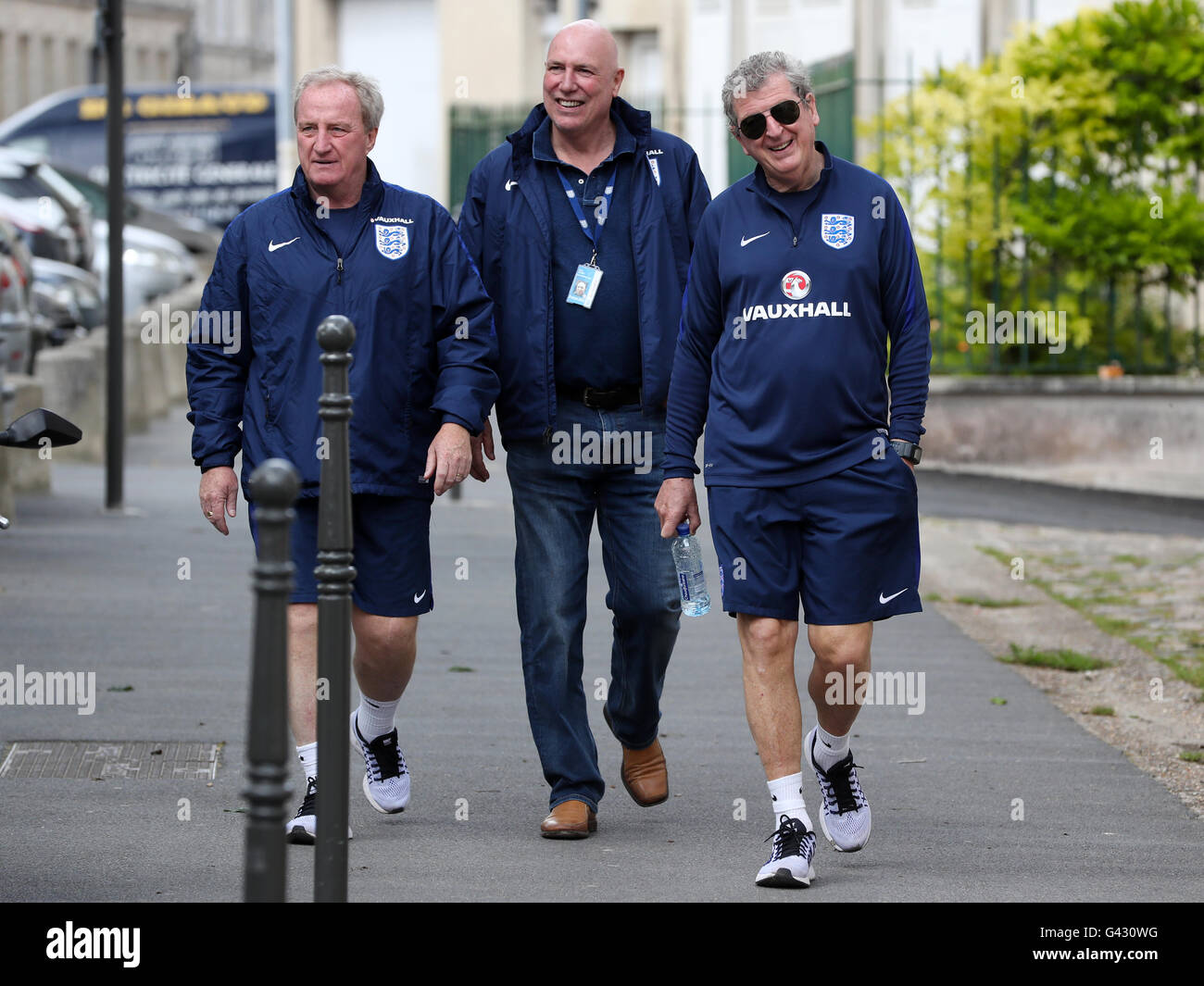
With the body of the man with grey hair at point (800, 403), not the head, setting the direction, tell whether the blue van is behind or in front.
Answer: behind

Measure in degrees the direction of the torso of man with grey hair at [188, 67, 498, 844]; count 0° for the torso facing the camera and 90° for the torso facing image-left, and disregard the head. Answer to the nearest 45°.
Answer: approximately 0°

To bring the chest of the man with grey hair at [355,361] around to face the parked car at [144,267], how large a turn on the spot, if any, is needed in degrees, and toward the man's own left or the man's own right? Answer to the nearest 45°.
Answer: approximately 180°

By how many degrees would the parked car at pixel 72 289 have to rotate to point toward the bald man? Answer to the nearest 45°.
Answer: approximately 45° to its right
